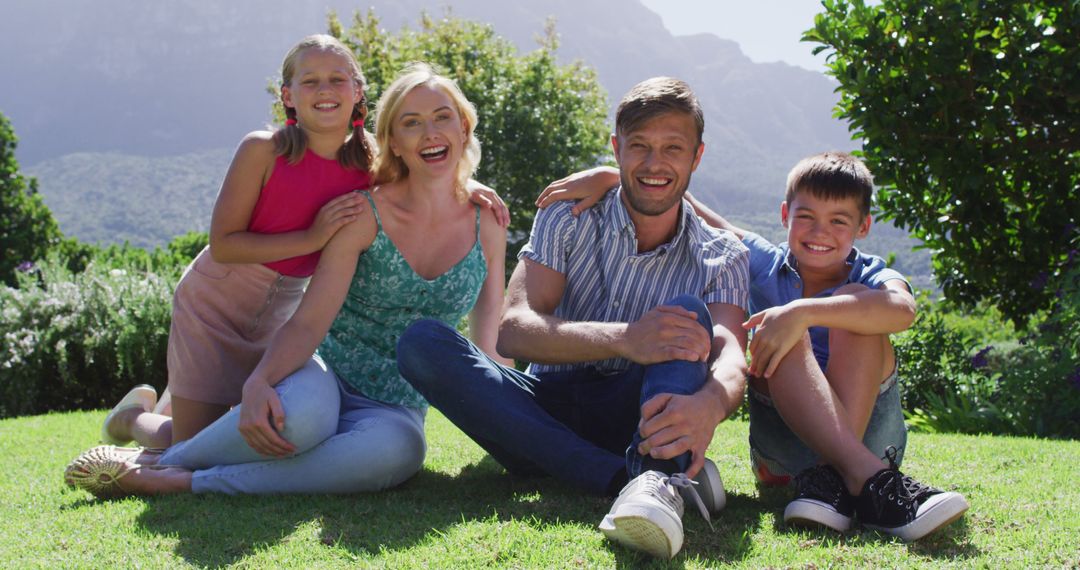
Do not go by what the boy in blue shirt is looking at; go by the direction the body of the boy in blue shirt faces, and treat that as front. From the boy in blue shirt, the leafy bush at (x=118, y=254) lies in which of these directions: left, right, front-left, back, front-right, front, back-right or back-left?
back-right

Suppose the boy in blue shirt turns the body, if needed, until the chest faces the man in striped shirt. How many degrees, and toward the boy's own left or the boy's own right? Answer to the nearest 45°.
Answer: approximately 90° to the boy's own right

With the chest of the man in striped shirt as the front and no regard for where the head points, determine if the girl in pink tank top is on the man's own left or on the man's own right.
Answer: on the man's own right

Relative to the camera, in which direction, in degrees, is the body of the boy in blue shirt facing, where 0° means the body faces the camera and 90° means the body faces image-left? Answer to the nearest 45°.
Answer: approximately 0°

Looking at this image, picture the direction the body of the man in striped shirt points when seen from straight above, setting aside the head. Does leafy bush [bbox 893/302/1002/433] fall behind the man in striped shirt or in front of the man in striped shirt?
behind
